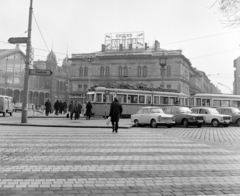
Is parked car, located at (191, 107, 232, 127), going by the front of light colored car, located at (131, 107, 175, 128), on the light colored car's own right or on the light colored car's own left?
on the light colored car's own left

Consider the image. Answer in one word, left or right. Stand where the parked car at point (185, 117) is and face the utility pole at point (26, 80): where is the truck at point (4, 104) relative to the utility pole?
right

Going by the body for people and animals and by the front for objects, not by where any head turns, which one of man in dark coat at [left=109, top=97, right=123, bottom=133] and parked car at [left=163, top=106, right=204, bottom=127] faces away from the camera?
the man in dark coat

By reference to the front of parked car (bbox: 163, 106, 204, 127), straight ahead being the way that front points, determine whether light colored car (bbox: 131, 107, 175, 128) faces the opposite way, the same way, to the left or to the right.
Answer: the same way

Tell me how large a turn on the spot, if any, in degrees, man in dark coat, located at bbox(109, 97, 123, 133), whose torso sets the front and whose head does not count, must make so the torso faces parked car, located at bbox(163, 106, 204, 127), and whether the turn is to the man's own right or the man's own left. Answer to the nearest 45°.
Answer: approximately 45° to the man's own right

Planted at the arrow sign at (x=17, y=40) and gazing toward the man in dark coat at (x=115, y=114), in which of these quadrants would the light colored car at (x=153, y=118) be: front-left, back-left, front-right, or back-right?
front-left
